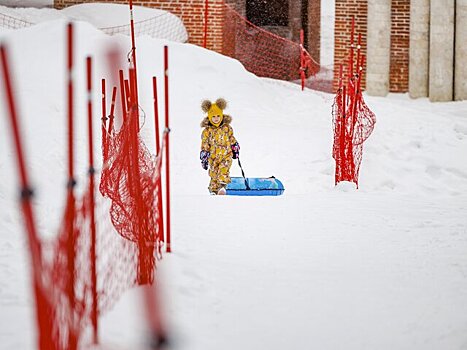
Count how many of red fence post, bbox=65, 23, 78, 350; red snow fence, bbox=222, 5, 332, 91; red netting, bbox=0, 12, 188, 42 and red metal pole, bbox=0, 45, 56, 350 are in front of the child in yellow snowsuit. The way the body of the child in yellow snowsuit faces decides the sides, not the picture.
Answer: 2

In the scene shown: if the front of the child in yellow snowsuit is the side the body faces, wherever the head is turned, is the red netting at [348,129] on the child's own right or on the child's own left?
on the child's own left

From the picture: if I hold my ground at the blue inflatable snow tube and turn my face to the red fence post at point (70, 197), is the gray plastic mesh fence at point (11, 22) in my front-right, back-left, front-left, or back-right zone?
back-right

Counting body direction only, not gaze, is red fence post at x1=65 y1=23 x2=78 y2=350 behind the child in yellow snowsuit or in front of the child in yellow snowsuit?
in front

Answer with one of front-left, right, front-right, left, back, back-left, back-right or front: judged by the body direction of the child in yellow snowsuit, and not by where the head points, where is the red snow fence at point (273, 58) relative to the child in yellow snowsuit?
back

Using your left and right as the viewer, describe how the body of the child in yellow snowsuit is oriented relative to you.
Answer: facing the viewer

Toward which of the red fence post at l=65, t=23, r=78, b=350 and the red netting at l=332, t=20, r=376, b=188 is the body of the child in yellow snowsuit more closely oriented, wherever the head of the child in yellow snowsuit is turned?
the red fence post

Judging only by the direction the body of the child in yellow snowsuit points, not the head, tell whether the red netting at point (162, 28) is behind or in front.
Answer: behind

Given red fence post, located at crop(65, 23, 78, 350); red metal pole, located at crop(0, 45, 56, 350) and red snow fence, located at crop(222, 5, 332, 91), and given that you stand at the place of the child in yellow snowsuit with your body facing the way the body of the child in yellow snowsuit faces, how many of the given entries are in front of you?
2

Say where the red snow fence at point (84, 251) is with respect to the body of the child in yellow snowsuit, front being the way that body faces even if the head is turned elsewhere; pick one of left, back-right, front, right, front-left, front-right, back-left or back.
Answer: front
